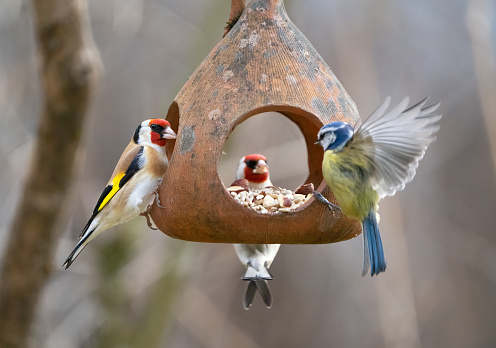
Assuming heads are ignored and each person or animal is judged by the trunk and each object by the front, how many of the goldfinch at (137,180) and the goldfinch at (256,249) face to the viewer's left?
0

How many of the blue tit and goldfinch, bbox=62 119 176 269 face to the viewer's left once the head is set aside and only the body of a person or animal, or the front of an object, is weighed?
1

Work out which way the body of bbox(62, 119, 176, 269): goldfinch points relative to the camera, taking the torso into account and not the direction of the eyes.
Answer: to the viewer's right

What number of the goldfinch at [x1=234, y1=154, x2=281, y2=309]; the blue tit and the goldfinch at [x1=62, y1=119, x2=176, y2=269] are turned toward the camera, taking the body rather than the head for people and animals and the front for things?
1

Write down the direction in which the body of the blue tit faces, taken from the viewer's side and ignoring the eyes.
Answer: to the viewer's left

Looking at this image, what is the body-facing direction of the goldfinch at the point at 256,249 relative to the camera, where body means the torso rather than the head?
toward the camera

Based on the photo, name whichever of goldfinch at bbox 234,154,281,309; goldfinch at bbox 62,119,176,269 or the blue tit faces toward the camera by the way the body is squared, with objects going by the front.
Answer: goldfinch at bbox 234,154,281,309

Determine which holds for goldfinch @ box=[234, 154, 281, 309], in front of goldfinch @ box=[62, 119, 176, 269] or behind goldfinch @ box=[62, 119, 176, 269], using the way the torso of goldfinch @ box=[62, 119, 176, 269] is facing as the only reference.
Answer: in front

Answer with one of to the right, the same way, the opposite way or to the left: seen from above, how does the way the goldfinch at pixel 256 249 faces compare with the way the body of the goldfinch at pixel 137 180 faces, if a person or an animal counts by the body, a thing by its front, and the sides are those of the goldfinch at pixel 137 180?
to the right

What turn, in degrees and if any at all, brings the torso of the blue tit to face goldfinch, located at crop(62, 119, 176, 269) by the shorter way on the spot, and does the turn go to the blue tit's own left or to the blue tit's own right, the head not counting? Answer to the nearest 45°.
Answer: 0° — it already faces it

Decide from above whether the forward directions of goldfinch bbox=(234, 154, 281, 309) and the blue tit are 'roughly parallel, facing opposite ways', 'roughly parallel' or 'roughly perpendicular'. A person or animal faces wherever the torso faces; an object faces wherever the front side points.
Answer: roughly perpendicular

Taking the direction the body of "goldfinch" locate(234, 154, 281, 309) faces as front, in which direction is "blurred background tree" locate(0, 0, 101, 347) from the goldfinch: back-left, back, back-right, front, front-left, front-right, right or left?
back
